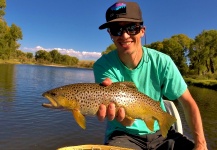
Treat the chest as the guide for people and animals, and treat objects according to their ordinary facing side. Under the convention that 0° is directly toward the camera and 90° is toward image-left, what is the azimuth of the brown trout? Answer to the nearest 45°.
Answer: approximately 90°
